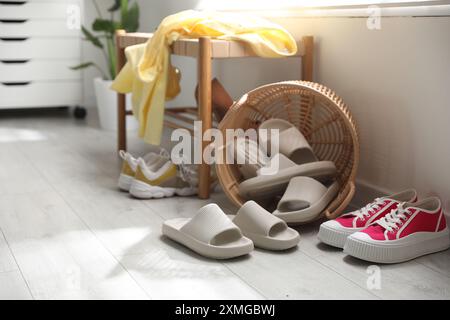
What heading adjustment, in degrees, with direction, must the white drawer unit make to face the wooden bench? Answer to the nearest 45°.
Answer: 0° — it already faces it

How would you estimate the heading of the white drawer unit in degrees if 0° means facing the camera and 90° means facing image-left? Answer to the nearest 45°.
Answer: approximately 0°

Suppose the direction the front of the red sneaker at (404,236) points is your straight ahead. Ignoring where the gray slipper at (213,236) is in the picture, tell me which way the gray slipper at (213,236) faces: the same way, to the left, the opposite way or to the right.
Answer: to the left

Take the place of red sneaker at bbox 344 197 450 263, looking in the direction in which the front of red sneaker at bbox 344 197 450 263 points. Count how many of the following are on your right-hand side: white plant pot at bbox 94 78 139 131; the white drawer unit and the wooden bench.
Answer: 3
